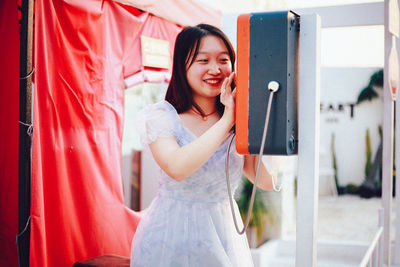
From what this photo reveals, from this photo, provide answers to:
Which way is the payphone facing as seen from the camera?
to the viewer's left

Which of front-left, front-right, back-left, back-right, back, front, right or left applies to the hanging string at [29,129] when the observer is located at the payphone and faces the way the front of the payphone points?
front-right

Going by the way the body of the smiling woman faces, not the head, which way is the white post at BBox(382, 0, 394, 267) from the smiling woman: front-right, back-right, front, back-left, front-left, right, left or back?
left

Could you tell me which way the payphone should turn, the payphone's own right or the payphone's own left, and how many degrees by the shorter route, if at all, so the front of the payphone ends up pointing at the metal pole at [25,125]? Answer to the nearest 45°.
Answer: approximately 45° to the payphone's own right

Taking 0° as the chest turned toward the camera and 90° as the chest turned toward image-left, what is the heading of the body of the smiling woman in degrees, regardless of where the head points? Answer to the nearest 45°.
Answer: approximately 315°
